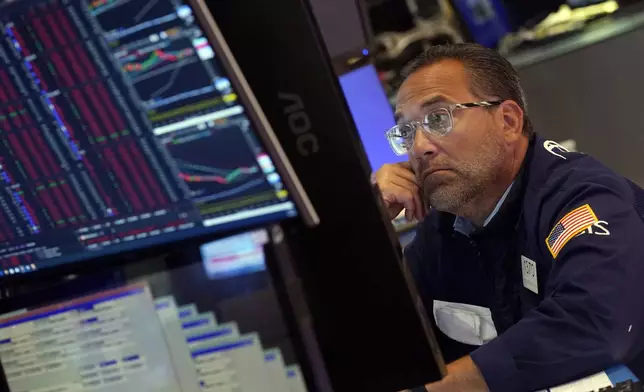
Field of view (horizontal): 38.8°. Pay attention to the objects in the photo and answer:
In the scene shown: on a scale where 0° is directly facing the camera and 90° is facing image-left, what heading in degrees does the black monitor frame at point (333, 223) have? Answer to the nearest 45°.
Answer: approximately 225°

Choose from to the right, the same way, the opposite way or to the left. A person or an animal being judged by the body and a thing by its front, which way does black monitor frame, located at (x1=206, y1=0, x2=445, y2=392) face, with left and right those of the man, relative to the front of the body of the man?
the opposite way

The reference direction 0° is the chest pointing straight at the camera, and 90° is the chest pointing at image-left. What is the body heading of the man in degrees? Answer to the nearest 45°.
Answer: approximately 45°
